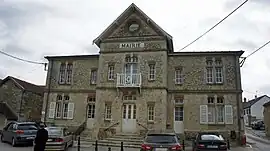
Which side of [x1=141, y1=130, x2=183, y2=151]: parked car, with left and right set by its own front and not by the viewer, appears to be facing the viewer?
back

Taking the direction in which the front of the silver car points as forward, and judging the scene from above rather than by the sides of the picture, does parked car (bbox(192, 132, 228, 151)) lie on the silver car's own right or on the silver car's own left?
on the silver car's own right

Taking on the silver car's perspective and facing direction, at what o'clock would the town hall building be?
The town hall building is roughly at 12 o'clock from the silver car.

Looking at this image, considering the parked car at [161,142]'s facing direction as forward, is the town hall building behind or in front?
in front

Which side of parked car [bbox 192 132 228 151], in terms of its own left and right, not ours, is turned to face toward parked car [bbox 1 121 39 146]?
left

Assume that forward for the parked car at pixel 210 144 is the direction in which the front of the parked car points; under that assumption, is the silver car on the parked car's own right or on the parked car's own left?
on the parked car's own left

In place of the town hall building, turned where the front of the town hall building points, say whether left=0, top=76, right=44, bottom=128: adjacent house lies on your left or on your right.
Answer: on your right

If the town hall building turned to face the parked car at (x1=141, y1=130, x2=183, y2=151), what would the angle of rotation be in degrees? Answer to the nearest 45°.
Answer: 0° — it already faces it

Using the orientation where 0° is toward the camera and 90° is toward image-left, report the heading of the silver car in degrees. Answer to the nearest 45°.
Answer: approximately 225°

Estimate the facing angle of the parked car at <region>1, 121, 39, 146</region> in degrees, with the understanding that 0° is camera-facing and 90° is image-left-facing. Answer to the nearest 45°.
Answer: approximately 135°

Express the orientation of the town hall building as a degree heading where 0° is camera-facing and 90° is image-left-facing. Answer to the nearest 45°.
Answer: approximately 0°

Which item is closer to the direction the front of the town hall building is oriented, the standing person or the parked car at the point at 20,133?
the standing person

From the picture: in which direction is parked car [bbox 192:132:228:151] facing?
away from the camera

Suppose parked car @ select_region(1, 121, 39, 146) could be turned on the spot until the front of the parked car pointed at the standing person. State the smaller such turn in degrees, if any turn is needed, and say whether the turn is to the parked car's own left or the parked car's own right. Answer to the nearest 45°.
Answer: approximately 135° to the parked car's own left

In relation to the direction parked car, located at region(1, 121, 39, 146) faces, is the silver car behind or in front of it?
behind
